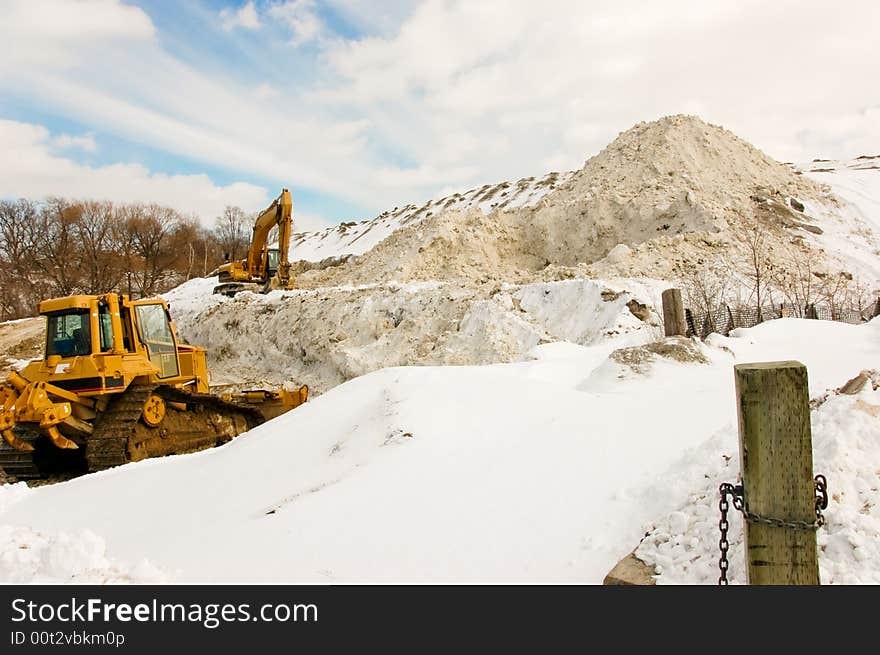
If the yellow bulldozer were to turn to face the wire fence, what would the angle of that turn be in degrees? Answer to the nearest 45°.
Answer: approximately 45° to its right

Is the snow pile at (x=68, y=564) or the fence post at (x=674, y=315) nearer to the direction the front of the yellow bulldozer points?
the fence post

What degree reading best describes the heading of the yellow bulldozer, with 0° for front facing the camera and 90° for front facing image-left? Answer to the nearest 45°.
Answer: approximately 225°

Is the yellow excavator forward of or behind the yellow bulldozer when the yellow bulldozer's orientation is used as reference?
forward

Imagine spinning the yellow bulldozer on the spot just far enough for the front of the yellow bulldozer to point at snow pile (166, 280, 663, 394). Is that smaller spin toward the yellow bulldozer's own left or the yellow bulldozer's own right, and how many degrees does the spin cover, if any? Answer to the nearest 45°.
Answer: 0° — it already faces it

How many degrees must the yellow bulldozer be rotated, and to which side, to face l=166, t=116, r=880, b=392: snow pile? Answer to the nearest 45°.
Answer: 0° — it already faces it
